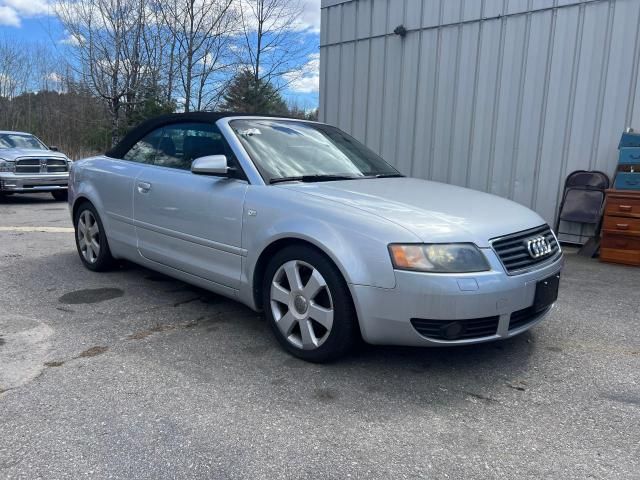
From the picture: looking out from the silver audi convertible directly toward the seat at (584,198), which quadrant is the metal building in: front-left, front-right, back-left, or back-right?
front-left

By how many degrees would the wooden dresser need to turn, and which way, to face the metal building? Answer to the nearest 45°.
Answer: approximately 135° to its right

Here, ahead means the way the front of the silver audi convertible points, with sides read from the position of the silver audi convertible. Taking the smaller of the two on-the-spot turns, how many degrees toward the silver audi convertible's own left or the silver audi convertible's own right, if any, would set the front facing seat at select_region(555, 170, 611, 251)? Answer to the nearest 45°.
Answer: approximately 90° to the silver audi convertible's own left

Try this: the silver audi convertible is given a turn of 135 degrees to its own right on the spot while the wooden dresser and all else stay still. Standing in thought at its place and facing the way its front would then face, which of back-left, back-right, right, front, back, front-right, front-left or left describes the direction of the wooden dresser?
back-right

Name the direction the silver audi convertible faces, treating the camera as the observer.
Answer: facing the viewer and to the right of the viewer

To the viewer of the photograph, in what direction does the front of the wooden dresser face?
facing the viewer

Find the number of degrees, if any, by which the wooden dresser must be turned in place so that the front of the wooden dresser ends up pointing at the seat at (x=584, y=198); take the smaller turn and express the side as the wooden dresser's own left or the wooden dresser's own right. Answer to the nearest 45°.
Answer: approximately 135° to the wooden dresser's own right

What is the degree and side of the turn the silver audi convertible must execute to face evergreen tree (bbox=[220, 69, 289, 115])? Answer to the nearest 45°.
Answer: approximately 135° to its left

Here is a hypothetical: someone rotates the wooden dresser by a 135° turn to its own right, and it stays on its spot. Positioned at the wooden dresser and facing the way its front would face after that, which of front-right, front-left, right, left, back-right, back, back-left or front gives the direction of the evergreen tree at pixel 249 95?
front

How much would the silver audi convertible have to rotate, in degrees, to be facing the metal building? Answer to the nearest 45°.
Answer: approximately 90° to its left
